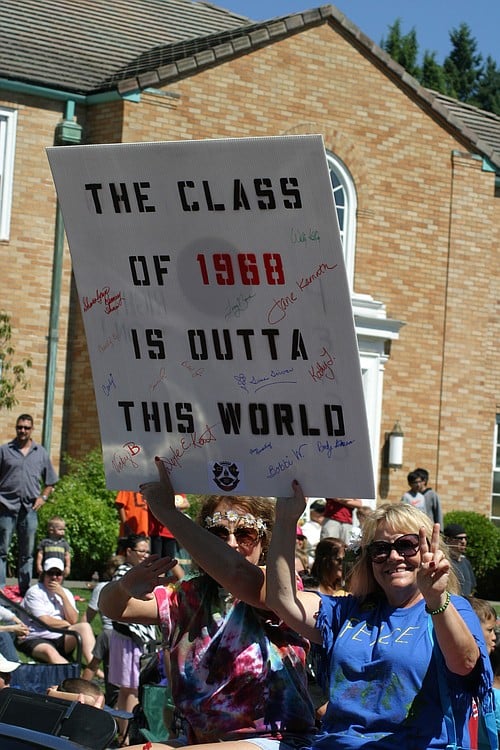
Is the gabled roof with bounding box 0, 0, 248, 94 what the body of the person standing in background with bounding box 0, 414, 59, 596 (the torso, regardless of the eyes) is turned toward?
no

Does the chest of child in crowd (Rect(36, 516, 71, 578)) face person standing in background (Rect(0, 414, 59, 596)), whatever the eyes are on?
no

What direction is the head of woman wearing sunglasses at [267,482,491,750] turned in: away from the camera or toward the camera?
toward the camera

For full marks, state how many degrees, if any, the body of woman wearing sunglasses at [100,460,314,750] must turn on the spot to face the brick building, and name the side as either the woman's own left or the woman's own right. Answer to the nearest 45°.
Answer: approximately 180°

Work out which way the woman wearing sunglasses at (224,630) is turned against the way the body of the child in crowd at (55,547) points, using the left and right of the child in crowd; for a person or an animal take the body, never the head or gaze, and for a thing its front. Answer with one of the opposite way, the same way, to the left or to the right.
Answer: the same way

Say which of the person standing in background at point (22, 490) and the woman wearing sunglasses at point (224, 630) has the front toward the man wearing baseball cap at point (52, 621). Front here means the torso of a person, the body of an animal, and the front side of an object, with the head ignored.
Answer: the person standing in background

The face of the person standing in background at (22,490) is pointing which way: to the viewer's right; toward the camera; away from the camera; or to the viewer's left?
toward the camera

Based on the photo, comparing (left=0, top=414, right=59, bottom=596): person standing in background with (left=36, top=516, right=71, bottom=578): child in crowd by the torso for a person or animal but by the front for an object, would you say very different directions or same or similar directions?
same or similar directions

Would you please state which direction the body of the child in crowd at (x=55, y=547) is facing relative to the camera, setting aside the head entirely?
toward the camera

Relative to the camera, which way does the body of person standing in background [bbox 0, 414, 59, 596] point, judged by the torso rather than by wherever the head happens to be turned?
toward the camera

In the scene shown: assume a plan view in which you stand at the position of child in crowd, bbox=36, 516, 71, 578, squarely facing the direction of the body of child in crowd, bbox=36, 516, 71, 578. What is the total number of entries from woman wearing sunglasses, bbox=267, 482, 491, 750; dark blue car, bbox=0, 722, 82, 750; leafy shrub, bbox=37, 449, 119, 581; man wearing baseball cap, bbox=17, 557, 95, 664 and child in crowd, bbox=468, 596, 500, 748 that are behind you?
1

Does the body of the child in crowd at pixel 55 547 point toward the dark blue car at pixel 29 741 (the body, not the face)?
yes

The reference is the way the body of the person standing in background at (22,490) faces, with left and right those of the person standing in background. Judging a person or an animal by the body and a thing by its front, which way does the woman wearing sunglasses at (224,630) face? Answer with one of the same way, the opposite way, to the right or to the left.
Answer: the same way

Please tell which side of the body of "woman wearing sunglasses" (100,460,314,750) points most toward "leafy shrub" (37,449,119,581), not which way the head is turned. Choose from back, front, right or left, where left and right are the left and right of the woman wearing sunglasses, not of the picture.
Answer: back

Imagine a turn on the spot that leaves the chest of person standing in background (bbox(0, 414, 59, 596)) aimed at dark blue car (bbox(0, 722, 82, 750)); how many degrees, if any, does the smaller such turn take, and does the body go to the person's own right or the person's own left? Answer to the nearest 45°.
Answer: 0° — they already face it

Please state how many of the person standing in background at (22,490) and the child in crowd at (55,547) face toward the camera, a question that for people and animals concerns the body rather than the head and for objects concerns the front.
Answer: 2

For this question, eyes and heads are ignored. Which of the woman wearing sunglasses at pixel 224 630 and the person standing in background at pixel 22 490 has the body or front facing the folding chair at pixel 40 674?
the person standing in background
